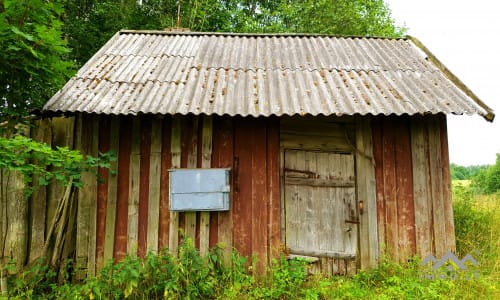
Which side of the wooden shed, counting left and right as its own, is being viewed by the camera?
front

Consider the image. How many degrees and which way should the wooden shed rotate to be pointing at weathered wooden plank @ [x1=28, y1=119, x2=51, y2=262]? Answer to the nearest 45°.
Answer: approximately 90° to its right

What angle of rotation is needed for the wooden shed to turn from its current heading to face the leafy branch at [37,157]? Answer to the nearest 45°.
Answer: approximately 45° to its right
